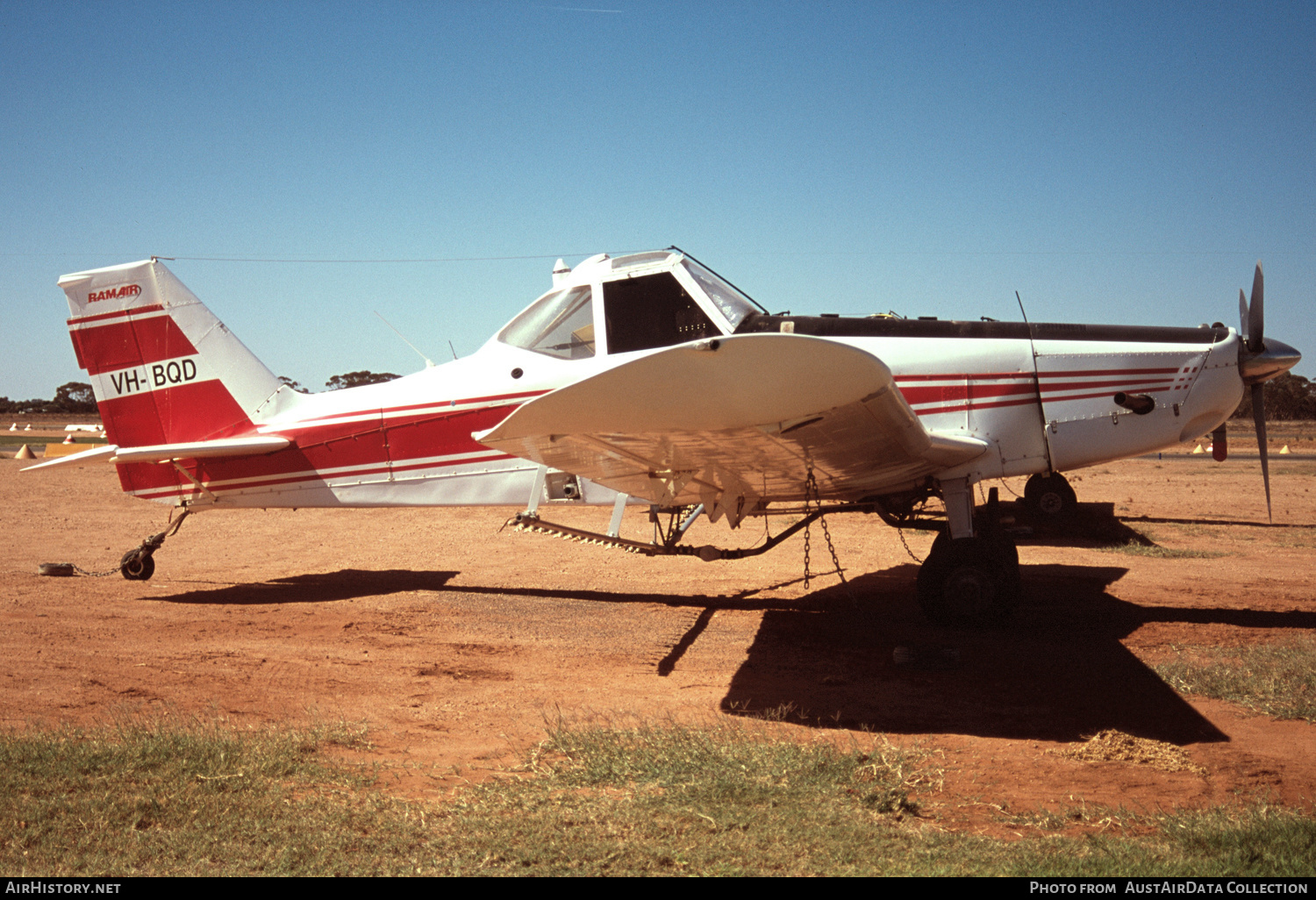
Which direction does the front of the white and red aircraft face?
to the viewer's right
